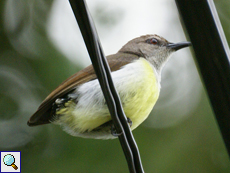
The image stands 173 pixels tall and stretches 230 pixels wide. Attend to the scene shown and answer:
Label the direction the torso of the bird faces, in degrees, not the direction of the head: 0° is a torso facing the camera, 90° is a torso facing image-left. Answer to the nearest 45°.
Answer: approximately 270°
